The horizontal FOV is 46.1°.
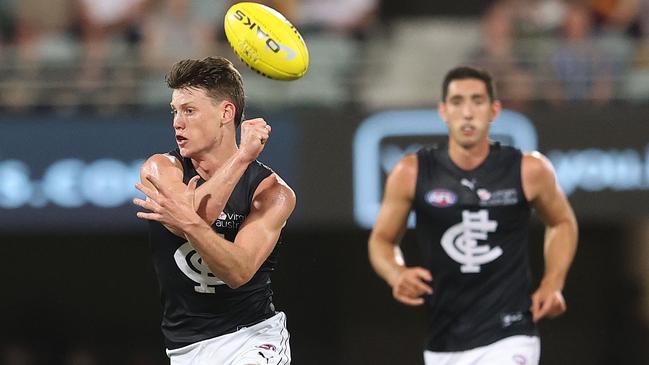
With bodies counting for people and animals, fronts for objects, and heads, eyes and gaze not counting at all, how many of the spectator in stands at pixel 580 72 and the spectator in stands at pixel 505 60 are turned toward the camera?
2

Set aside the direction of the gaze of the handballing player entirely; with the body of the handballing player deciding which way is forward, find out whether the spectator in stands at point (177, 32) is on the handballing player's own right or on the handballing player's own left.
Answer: on the handballing player's own right

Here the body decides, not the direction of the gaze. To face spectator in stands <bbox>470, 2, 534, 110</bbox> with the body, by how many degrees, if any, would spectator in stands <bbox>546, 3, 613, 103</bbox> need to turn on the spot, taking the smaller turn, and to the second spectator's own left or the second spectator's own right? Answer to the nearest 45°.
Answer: approximately 90° to the second spectator's own right

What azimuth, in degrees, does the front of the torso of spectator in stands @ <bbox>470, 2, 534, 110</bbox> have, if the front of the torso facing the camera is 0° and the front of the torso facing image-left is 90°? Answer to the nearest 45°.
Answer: approximately 0°

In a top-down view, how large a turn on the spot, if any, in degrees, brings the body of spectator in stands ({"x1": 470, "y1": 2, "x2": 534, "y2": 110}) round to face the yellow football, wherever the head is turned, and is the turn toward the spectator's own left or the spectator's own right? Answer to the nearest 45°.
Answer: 0° — they already face it

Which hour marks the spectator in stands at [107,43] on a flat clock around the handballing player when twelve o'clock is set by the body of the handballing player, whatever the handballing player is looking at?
The spectator in stands is roughly at 4 o'clock from the handballing player.

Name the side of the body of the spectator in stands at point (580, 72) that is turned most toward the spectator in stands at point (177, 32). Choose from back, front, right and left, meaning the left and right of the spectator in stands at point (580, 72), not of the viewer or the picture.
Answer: right

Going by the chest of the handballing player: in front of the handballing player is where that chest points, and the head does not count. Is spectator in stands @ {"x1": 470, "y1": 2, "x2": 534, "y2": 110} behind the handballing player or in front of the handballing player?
behind

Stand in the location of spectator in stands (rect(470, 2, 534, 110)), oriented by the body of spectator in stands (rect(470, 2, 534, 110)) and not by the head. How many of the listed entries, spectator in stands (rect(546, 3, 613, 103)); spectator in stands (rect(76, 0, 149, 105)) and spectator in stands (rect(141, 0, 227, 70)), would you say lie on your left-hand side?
1
